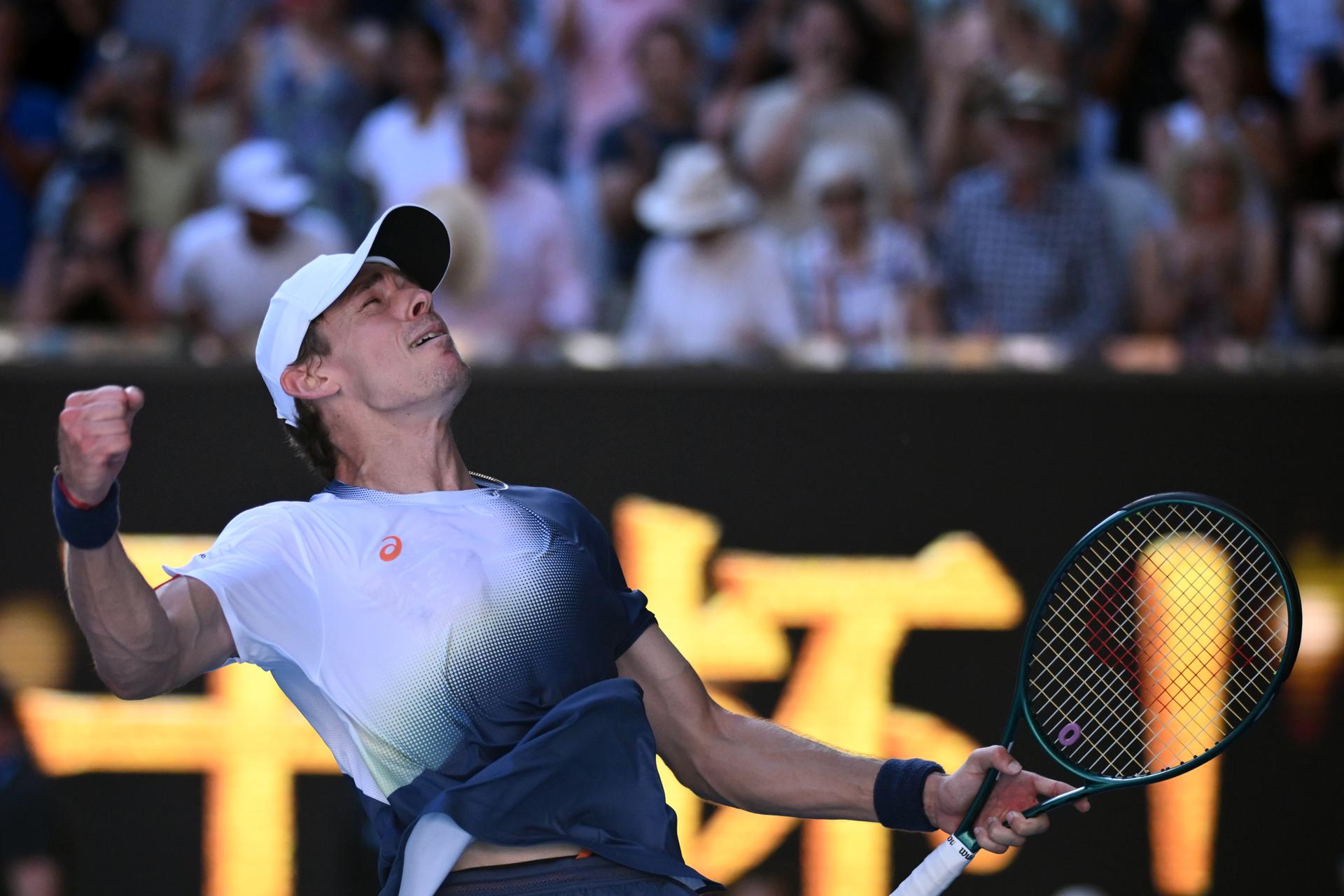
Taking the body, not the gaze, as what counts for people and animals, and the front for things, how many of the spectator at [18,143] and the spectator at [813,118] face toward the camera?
2

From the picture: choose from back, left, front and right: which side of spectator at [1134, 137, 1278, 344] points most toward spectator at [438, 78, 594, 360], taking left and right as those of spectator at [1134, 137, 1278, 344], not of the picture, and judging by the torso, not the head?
right

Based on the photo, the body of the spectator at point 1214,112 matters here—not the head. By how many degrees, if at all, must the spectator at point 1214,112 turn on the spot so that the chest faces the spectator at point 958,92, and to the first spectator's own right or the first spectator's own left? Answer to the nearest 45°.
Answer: approximately 90° to the first spectator's own right

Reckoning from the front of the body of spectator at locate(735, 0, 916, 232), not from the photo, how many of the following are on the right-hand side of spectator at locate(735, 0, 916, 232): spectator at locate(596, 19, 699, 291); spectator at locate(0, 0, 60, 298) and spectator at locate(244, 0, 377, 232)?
3

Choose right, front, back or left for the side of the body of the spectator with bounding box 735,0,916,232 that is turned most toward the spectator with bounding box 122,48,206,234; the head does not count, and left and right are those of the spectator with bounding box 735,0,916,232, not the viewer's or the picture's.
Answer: right

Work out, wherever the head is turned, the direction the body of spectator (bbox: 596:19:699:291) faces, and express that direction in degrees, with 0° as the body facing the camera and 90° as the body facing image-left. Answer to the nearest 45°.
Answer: approximately 0°
